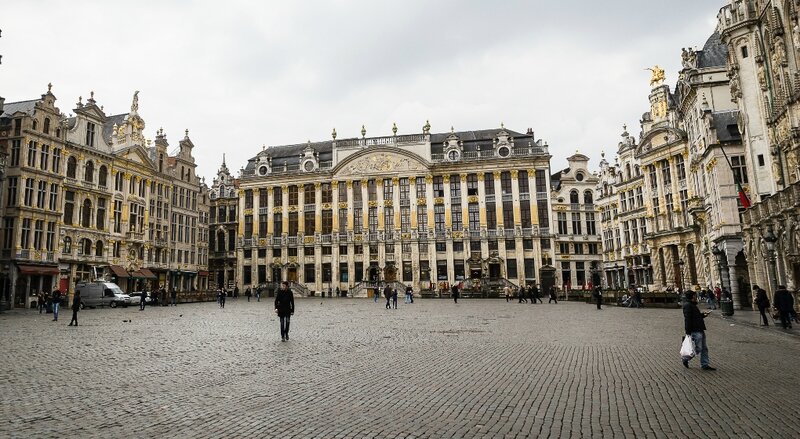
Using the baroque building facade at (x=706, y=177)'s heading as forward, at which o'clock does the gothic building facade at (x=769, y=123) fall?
the gothic building facade at (x=769, y=123) is roughly at 10 o'clock from the baroque building facade at (x=706, y=177).

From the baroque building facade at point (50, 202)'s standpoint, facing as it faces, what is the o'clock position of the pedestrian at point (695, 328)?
The pedestrian is roughly at 1 o'clock from the baroque building facade.

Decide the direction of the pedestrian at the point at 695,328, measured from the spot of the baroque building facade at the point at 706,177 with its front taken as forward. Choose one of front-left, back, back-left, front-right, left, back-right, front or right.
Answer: front-left

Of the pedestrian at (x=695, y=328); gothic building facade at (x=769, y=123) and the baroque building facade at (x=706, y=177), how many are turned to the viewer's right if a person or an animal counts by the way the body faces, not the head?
1

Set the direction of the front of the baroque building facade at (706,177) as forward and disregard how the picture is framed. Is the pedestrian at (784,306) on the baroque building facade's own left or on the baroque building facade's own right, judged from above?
on the baroque building facade's own left

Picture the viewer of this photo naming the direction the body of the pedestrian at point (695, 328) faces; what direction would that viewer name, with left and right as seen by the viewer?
facing to the right of the viewer

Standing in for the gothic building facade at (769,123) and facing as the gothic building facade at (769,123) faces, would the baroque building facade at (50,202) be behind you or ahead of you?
ahead

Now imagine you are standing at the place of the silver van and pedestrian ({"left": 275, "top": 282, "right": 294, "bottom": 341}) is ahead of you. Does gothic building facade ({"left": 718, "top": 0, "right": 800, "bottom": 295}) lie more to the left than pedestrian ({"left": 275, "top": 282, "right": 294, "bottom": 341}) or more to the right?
left

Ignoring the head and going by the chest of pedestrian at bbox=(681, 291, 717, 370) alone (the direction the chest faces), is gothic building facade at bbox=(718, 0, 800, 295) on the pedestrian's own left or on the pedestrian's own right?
on the pedestrian's own left

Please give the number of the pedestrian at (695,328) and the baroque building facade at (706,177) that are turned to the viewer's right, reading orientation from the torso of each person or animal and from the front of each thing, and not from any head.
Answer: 1
